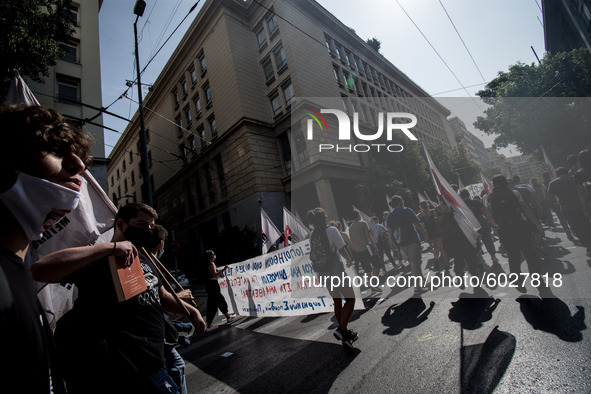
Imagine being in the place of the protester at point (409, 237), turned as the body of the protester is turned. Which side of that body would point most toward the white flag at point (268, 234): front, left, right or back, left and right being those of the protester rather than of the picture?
left

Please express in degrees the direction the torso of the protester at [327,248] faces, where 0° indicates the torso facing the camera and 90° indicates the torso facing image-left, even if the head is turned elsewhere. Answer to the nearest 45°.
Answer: approximately 225°

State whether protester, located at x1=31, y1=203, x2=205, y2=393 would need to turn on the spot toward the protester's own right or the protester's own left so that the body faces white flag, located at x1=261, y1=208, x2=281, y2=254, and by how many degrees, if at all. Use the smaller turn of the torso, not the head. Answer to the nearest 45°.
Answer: approximately 90° to the protester's own left

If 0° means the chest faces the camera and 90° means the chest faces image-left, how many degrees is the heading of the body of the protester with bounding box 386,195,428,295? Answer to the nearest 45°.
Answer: approximately 180°

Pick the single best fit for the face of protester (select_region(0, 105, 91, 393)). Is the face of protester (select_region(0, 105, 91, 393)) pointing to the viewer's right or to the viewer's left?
to the viewer's right
